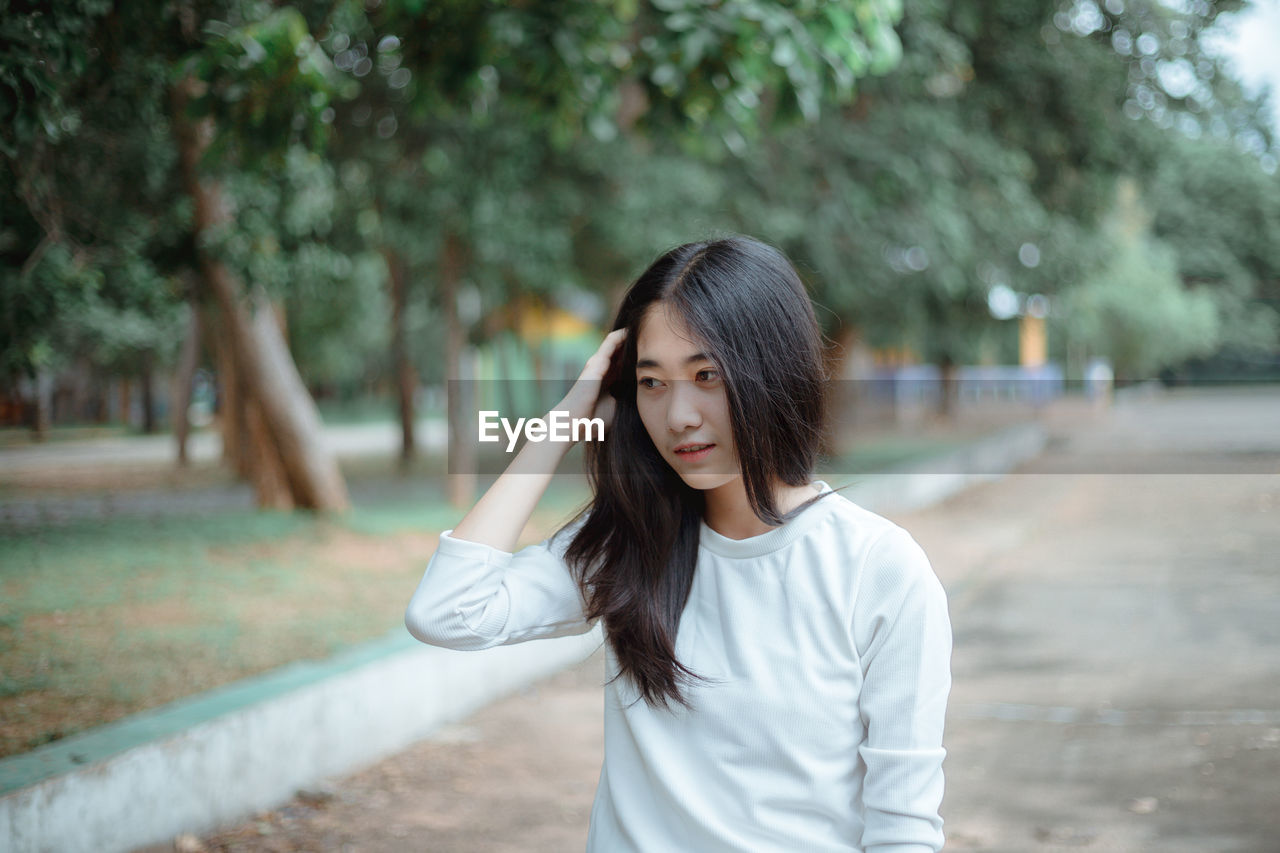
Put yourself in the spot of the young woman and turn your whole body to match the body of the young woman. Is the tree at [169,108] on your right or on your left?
on your right

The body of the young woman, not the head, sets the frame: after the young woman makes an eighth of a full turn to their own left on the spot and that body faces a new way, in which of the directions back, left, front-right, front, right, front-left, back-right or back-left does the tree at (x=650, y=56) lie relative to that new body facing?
back

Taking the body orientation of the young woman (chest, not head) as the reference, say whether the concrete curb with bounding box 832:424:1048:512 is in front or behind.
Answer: behind

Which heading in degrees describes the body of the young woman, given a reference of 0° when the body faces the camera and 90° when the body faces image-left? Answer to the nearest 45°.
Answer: approximately 45°

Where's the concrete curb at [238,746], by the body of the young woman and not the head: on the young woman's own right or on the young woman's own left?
on the young woman's own right
